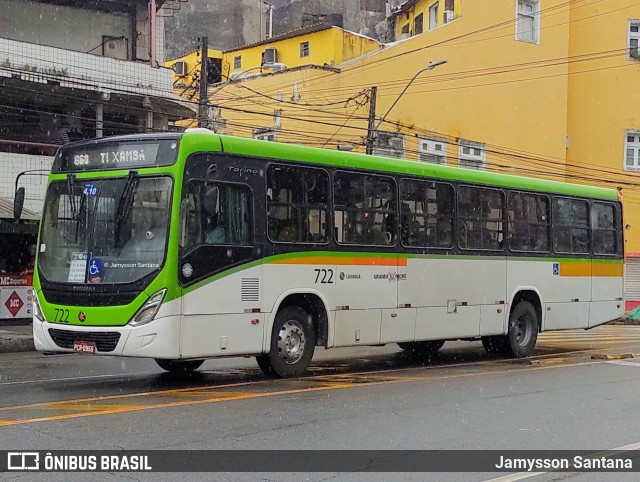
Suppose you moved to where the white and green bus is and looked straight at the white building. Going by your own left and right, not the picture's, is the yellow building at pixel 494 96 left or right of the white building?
right

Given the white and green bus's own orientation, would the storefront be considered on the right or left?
on its right

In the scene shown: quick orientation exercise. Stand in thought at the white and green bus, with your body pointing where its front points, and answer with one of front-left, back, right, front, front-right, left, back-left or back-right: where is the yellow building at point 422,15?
back-right

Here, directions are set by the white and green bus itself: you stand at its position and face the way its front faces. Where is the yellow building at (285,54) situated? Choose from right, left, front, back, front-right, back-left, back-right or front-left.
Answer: back-right

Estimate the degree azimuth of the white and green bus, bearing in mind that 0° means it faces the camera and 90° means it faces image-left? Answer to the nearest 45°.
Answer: approximately 45°

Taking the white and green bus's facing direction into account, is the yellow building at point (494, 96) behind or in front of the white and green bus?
behind

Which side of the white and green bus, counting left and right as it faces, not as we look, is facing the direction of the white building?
right
